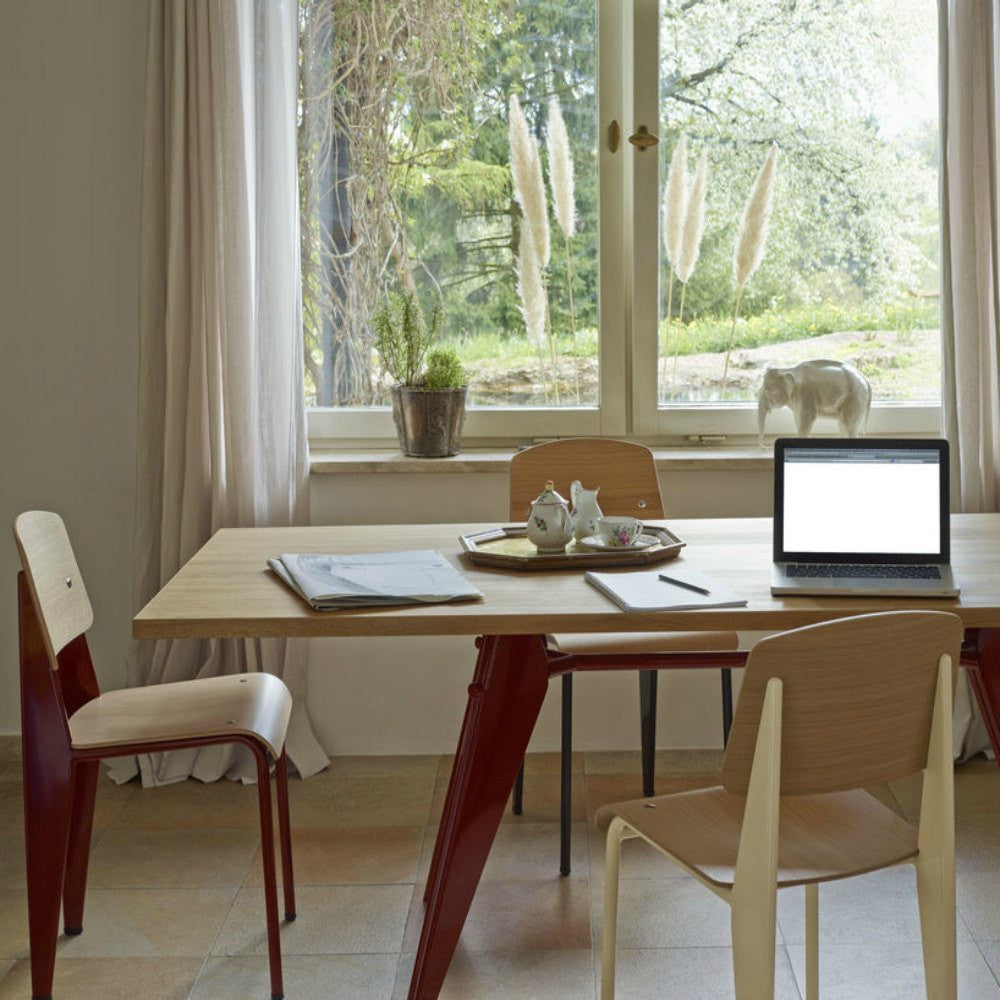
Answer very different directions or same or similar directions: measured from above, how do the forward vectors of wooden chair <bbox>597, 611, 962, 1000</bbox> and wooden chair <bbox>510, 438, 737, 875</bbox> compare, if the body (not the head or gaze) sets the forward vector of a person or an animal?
very different directions

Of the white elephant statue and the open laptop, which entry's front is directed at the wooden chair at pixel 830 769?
the open laptop

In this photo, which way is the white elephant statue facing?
to the viewer's left

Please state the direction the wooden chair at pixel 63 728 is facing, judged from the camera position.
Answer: facing to the right of the viewer

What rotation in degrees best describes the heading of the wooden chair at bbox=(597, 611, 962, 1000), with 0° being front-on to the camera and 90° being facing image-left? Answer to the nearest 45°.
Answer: approximately 135°

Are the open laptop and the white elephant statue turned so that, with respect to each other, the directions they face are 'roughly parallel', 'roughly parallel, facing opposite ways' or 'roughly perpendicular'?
roughly perpendicular

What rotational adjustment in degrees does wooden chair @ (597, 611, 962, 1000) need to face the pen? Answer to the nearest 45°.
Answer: approximately 45° to its right

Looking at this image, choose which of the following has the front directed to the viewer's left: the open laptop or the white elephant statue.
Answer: the white elephant statue
